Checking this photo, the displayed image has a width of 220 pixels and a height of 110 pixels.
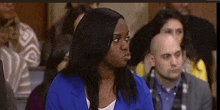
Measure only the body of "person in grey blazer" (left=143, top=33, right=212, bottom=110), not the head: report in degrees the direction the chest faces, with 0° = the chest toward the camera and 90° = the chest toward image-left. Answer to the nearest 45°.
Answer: approximately 315°

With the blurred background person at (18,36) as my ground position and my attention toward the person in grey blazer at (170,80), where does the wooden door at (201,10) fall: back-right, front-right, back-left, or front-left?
front-left
